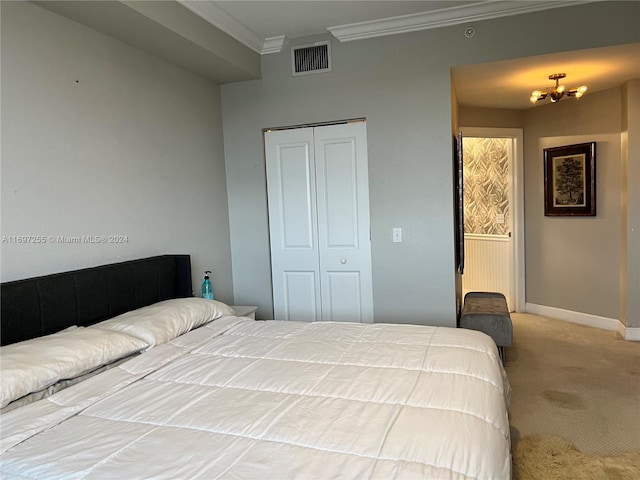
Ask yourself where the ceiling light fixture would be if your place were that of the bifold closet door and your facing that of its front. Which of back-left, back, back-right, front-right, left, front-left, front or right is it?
left

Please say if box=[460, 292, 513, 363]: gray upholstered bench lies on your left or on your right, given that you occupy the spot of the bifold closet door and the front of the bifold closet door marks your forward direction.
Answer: on your left

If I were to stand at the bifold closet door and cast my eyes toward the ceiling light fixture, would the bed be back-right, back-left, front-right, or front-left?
back-right

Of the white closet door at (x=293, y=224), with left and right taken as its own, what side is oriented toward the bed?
front

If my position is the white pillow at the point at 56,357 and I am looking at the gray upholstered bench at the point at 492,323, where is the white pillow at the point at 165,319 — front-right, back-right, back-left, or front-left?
front-left

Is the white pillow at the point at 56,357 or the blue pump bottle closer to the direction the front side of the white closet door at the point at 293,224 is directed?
the white pillow

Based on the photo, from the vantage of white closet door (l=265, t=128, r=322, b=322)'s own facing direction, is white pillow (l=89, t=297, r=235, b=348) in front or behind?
in front

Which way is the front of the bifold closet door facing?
toward the camera

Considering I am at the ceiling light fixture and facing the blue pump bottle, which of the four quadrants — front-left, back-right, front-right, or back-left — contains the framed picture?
back-right

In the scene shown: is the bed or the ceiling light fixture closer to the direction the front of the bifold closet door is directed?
the bed

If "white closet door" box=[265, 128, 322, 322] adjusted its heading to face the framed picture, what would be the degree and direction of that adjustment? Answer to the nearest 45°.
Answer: approximately 90° to its left

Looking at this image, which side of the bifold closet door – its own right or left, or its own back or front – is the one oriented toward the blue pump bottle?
right

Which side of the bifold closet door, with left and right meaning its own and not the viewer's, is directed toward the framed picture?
left

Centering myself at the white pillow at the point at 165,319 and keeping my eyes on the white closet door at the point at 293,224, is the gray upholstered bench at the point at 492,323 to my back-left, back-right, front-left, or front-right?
front-right

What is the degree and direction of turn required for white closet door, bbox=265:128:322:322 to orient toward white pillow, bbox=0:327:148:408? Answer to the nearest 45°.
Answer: approximately 45° to its right

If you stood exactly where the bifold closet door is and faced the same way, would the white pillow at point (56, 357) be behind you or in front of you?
in front
